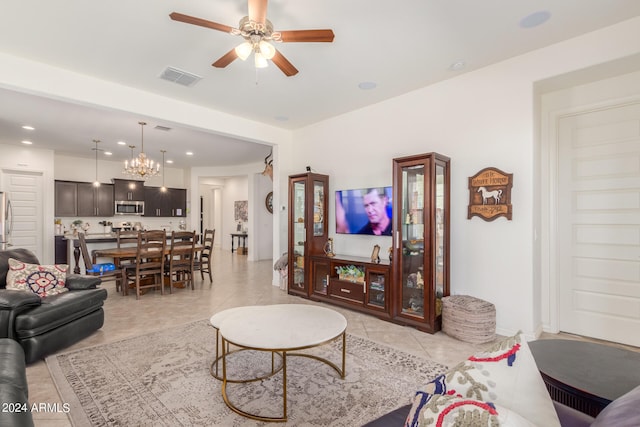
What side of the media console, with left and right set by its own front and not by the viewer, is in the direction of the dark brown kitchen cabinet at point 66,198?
right

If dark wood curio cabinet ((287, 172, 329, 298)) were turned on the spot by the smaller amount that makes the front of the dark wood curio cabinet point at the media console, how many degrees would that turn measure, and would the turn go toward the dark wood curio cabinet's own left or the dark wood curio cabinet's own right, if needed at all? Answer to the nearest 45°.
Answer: approximately 90° to the dark wood curio cabinet's own left

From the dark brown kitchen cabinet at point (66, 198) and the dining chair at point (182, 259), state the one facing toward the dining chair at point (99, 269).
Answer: the dark brown kitchen cabinet

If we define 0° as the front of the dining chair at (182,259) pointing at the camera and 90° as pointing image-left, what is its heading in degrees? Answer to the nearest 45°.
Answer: approximately 180°

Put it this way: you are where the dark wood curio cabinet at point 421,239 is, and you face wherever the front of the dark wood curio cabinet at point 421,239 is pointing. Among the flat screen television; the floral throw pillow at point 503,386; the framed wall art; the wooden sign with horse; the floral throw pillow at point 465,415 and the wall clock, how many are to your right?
3

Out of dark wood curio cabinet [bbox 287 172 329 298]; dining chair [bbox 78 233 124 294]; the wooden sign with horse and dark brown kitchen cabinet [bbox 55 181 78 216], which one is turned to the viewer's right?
the dining chair

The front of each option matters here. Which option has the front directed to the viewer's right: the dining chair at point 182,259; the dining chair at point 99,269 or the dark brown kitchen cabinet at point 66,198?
the dining chair at point 99,269

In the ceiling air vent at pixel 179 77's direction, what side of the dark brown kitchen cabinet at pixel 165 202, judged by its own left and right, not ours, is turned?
front

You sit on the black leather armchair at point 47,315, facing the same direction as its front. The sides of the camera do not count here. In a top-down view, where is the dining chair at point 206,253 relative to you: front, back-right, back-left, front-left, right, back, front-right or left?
left

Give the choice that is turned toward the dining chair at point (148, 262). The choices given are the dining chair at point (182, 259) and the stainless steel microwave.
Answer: the stainless steel microwave

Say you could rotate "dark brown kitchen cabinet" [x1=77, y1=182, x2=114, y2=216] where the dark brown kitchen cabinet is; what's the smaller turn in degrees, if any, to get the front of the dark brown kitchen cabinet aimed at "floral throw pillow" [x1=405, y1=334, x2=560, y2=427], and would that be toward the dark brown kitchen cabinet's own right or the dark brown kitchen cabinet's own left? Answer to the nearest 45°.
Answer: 0° — it already faces it

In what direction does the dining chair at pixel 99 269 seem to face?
to the viewer's right

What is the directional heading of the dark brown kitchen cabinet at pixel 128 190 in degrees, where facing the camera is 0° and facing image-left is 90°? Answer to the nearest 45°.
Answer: approximately 0°

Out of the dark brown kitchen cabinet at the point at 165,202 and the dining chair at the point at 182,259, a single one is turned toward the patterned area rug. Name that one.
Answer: the dark brown kitchen cabinet

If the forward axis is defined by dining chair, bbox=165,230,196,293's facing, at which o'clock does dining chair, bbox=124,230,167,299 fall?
dining chair, bbox=124,230,167,299 is roughly at 8 o'clock from dining chair, bbox=165,230,196,293.
